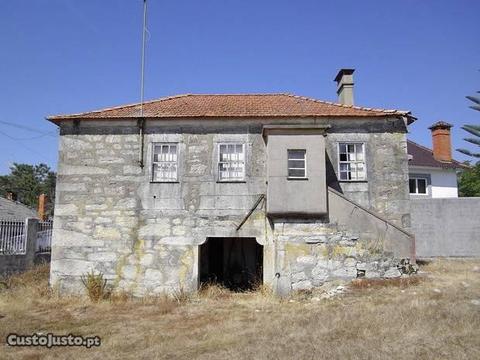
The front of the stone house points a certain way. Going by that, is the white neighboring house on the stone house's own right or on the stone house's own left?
on the stone house's own left

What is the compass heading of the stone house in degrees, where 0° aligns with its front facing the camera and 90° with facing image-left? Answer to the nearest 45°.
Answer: approximately 0°
